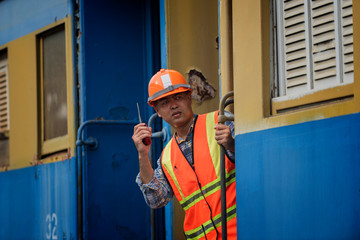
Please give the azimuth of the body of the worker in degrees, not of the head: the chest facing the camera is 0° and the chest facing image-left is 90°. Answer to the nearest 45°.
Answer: approximately 0°
